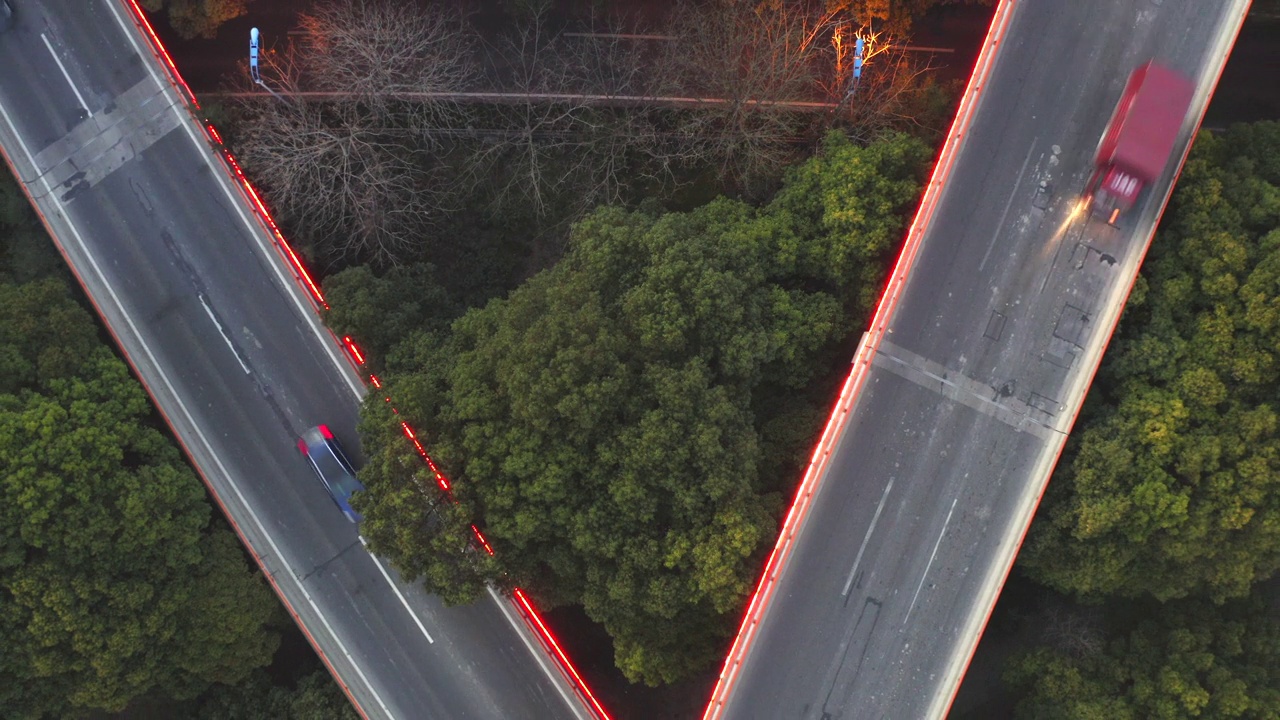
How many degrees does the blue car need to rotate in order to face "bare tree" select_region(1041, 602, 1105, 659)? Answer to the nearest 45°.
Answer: approximately 45° to its left

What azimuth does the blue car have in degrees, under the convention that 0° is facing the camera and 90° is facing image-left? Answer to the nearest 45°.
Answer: approximately 315°

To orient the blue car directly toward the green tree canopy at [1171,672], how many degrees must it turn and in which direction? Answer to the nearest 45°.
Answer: approximately 45° to its left

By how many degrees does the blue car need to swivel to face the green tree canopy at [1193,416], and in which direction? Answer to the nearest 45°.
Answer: approximately 45° to its left
